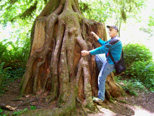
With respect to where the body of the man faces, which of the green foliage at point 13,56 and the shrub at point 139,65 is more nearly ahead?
the green foliage

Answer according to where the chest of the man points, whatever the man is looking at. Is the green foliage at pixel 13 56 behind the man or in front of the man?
in front

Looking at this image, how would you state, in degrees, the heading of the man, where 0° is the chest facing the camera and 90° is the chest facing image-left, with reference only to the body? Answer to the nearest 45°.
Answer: approximately 90°
